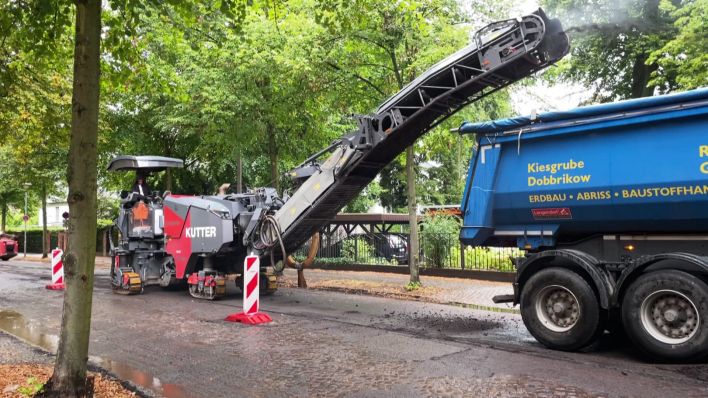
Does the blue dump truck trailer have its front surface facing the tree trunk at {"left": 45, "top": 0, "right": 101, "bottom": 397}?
no

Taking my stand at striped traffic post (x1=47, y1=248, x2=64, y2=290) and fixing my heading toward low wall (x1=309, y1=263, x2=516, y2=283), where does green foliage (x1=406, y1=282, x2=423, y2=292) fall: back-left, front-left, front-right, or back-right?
front-right

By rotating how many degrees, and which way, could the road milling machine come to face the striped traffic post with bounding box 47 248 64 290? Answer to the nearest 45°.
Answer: approximately 180°

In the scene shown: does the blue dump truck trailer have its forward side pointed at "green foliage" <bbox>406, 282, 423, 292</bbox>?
no

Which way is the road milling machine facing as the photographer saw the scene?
facing the viewer and to the right of the viewer

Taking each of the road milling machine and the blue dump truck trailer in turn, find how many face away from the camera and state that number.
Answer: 0

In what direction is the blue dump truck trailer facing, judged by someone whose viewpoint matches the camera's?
facing to the right of the viewer

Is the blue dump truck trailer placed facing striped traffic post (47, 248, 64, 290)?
no

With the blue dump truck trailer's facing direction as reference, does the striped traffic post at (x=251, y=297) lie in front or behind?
behind

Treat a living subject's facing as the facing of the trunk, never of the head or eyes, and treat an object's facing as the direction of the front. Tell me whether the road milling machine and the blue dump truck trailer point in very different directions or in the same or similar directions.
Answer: same or similar directions

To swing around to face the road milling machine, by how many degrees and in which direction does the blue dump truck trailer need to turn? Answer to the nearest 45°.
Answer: approximately 135° to its left

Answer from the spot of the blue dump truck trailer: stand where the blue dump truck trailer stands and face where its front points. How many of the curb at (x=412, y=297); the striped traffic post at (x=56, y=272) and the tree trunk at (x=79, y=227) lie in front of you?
0

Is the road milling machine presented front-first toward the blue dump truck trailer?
yes
